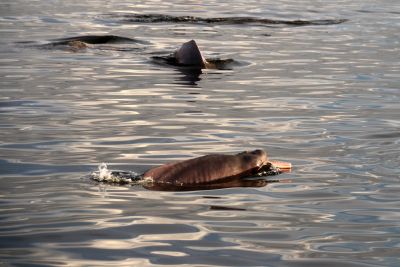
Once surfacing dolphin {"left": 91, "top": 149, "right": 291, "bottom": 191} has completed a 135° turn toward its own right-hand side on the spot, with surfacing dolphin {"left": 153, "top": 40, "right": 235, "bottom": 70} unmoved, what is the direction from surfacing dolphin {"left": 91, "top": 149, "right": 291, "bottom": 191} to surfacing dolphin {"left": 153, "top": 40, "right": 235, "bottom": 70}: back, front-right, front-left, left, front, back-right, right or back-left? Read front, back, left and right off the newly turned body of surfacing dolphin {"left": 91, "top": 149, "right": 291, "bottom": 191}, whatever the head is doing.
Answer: back-right

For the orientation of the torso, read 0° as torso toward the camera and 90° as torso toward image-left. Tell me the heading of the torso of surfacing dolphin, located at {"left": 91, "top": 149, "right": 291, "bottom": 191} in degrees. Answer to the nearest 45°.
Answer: approximately 270°
